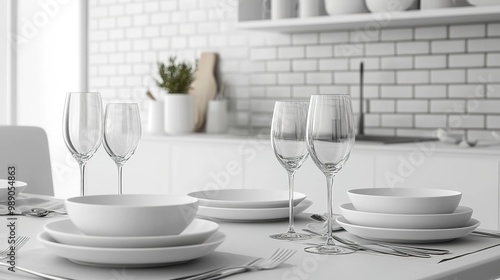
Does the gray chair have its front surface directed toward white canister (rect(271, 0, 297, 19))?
no

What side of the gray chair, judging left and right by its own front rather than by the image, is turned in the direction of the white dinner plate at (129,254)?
front

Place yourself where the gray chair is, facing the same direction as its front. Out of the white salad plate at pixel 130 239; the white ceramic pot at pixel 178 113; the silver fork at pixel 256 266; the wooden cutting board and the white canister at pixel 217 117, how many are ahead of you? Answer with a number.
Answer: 2

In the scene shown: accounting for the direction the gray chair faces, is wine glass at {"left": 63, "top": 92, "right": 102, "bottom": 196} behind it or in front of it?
in front

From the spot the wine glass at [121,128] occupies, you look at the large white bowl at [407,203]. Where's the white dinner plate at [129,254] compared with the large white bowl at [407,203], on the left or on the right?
right

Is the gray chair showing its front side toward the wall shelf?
no

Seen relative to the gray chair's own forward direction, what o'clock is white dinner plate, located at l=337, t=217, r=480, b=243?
The white dinner plate is roughly at 11 o'clock from the gray chair.

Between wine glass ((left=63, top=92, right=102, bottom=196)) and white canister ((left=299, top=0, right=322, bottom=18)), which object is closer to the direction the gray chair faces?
the wine glass

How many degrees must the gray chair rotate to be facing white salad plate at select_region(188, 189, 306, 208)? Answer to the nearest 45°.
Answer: approximately 45° to its left

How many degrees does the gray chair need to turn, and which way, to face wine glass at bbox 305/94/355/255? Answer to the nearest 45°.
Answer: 0° — it already faces it

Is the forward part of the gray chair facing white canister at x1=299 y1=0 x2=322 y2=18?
no

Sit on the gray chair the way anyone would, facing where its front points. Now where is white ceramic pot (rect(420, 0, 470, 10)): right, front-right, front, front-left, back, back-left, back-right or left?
left

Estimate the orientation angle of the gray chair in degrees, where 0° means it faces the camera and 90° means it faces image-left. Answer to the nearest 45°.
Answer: approximately 0°
